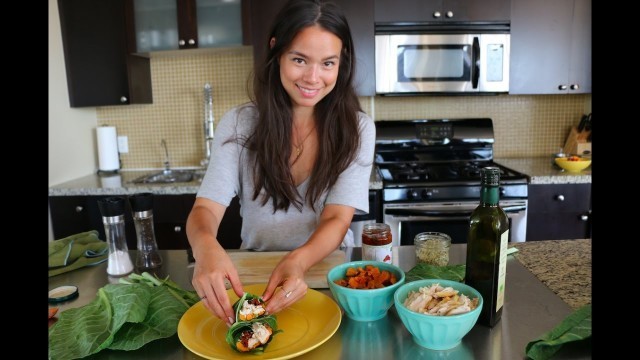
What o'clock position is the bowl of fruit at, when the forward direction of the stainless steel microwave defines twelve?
The bowl of fruit is roughly at 9 o'clock from the stainless steel microwave.

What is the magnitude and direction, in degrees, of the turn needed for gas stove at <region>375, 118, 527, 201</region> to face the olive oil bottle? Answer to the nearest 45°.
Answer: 0° — it already faces it

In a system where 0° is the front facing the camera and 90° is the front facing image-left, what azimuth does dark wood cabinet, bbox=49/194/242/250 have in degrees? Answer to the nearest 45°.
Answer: approximately 0°

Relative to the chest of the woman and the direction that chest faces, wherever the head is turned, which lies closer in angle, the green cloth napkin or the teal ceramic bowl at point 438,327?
the teal ceramic bowl

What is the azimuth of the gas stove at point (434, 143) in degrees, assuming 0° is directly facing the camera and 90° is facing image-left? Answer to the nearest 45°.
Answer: approximately 0°

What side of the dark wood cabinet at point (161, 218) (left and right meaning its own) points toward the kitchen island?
front

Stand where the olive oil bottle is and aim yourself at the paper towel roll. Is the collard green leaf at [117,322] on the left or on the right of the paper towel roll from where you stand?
left

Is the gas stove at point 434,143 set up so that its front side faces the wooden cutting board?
yes
